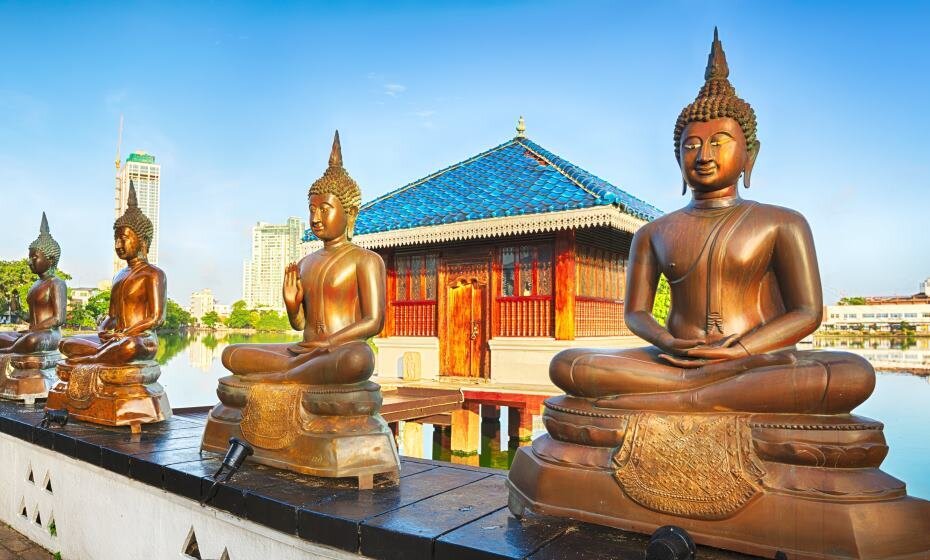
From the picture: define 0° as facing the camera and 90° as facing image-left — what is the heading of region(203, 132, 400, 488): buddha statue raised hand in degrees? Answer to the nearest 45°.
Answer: approximately 45°

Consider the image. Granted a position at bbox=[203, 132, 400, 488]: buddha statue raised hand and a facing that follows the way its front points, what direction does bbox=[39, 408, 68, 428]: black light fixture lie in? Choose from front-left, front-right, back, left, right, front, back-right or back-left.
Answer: right

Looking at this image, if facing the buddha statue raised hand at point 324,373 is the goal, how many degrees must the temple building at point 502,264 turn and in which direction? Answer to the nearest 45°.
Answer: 0° — it already faces it

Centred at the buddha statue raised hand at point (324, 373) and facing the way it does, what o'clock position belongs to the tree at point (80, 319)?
The tree is roughly at 4 o'clock from the buddha statue raised hand.

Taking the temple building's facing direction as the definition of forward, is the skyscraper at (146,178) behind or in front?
behind

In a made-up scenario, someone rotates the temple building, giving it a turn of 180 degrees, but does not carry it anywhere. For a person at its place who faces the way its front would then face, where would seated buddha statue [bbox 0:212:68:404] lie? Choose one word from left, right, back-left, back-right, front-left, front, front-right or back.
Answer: back-left

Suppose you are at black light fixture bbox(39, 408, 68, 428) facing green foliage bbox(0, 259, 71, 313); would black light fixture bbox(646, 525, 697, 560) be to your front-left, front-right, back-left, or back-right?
back-right

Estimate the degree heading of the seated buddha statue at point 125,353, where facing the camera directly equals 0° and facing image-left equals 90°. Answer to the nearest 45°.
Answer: approximately 45°
